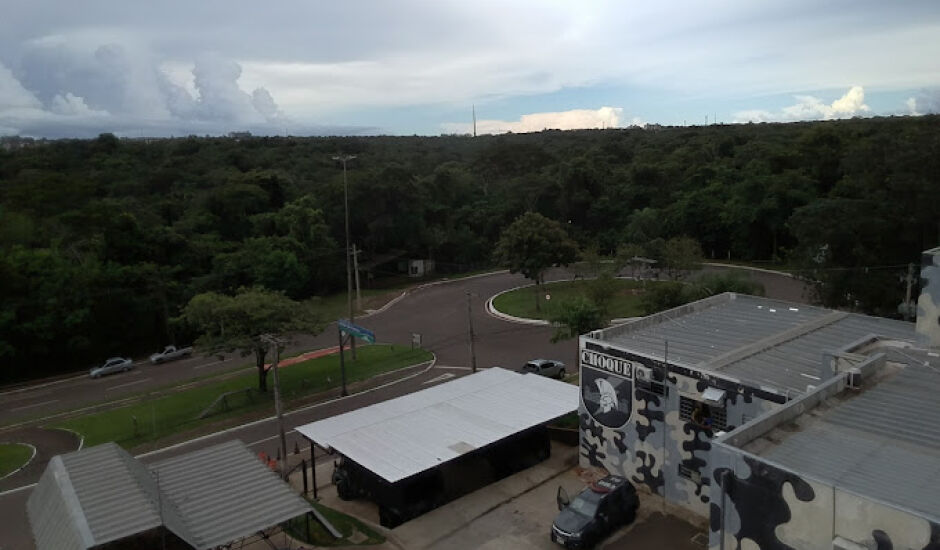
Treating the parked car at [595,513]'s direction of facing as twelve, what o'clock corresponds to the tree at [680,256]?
The tree is roughly at 5 o'clock from the parked car.

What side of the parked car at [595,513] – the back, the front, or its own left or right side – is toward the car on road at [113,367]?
right

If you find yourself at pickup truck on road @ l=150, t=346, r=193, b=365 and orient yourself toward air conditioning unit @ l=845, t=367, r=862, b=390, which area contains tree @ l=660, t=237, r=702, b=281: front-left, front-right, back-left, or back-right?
front-left

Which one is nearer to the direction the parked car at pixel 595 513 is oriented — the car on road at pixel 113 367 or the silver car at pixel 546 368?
the car on road

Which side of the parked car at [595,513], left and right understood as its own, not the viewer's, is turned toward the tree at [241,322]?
right

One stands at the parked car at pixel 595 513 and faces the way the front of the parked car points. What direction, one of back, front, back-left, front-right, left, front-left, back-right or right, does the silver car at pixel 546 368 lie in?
back-right

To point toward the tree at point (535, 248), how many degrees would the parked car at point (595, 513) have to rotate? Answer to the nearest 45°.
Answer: approximately 135° to its right

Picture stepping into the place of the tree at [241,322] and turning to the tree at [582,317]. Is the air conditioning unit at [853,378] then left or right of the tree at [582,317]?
right

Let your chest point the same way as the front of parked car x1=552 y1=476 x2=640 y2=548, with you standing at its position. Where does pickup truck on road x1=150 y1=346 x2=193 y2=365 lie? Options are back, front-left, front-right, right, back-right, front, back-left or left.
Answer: right

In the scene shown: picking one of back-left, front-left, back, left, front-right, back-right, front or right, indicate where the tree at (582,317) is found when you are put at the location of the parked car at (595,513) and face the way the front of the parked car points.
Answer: back-right
